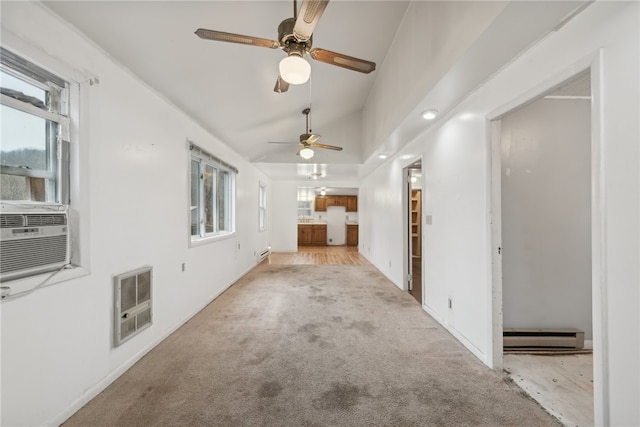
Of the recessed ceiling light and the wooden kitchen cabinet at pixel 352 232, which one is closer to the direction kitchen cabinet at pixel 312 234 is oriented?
the recessed ceiling light

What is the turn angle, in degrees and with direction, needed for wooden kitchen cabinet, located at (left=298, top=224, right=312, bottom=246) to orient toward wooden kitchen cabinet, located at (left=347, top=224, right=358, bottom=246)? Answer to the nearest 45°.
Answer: approximately 90° to its left

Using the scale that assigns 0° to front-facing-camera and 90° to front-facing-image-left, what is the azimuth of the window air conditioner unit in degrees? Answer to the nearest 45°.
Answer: approximately 315°

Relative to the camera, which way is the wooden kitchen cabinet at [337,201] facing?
toward the camera

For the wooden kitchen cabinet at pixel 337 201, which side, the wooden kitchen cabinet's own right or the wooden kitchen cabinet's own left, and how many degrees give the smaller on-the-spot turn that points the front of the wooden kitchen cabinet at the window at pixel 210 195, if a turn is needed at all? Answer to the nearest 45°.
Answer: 0° — it already faces it

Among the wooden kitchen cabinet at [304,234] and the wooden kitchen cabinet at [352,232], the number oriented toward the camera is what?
2

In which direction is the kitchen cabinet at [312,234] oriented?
toward the camera

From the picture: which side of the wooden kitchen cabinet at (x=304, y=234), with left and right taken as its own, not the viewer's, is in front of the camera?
front

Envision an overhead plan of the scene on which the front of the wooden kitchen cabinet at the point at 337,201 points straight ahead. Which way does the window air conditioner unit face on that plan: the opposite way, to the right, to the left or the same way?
to the left

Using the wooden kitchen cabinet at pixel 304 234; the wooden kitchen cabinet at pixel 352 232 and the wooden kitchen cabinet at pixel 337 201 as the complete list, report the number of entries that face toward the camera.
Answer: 3

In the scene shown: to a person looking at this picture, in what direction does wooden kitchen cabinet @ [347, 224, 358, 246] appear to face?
facing the viewer

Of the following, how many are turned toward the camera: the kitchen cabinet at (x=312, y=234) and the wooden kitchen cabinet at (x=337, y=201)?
2

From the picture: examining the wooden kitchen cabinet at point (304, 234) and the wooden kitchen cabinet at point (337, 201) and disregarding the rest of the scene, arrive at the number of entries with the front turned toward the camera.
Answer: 2
